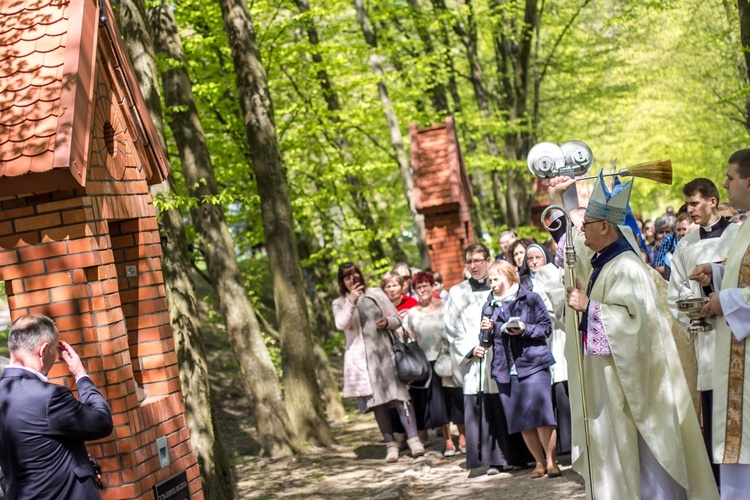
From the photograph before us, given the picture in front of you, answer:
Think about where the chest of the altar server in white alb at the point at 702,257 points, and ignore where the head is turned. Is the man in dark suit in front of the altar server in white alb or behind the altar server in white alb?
in front

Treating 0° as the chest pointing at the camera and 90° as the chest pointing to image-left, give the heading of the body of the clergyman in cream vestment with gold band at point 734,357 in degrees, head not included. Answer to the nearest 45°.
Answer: approximately 90°

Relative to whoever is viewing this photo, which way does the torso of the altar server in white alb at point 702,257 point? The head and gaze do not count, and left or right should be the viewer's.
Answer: facing the viewer and to the left of the viewer

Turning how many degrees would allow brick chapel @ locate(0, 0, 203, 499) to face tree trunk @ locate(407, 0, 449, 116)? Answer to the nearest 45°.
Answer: approximately 90° to its left

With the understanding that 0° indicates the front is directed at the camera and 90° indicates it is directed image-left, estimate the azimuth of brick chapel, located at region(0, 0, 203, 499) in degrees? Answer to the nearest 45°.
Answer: approximately 315°

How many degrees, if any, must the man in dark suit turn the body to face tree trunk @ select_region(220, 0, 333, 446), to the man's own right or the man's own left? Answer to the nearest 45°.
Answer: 0° — they already face it

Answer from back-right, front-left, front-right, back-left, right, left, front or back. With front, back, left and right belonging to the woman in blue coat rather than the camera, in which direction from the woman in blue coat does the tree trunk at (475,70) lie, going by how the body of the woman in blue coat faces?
back-right

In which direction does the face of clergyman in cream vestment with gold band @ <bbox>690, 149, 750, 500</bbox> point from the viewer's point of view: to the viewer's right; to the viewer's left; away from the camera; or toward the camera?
to the viewer's left

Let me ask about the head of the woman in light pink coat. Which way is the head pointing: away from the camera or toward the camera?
toward the camera

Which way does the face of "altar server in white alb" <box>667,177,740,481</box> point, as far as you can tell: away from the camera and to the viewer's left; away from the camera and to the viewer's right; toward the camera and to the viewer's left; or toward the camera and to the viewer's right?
toward the camera and to the viewer's left

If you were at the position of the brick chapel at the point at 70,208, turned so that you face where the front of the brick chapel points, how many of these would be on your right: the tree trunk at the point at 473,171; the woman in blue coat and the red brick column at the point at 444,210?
0
